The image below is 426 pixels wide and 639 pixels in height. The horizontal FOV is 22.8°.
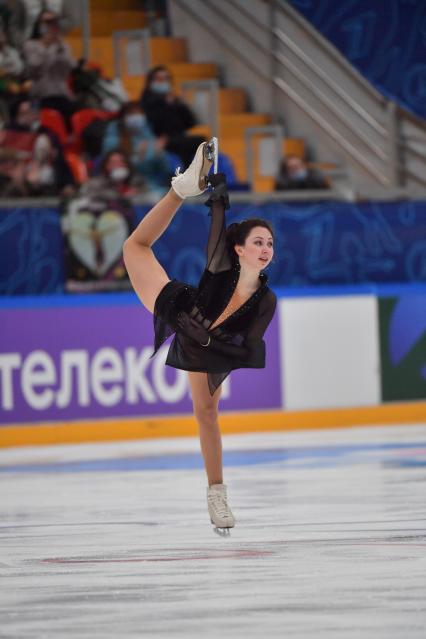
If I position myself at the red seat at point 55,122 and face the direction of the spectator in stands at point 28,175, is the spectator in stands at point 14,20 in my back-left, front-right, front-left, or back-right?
back-right

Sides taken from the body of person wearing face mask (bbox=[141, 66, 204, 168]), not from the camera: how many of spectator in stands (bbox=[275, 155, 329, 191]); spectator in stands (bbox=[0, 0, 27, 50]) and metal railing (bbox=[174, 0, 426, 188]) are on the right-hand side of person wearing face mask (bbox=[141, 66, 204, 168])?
1

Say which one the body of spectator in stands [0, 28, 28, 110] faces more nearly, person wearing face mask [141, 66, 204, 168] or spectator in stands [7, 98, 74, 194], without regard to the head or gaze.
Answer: the spectator in stands

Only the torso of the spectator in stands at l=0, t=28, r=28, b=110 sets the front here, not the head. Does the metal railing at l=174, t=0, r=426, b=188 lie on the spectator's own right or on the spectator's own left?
on the spectator's own left

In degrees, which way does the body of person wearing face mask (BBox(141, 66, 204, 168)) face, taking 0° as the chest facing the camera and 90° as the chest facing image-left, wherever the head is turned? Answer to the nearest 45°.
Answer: approximately 0°

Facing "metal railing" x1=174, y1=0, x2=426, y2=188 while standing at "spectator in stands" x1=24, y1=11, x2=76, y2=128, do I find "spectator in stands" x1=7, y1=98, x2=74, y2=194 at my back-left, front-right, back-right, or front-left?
back-right
